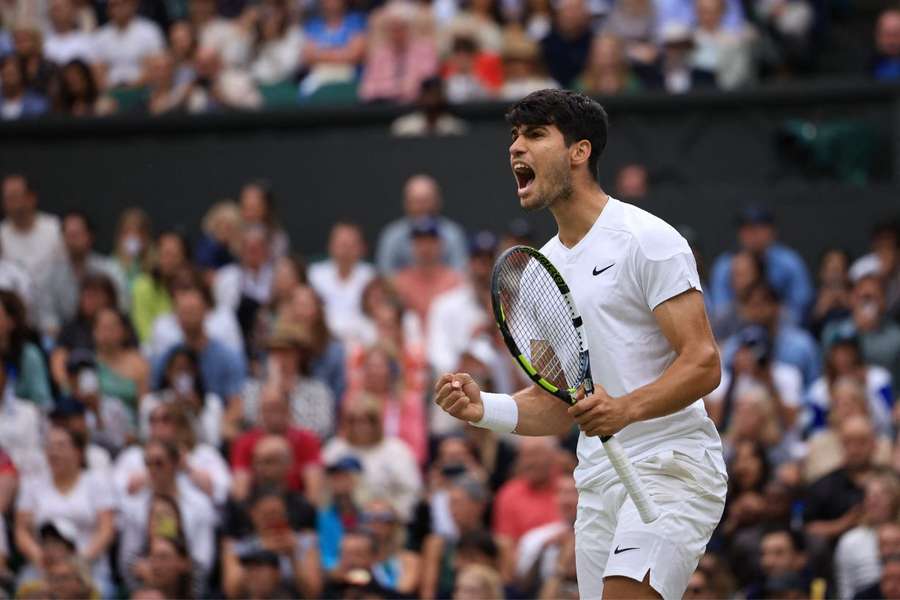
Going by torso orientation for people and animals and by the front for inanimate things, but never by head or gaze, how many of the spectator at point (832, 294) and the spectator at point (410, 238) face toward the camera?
2

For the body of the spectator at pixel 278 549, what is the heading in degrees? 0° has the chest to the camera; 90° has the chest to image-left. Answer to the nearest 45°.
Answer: approximately 0°

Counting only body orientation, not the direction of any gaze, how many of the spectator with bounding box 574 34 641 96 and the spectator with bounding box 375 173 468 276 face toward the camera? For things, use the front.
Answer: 2

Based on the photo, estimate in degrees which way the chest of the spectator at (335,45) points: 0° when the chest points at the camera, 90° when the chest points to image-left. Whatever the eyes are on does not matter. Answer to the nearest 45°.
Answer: approximately 0°

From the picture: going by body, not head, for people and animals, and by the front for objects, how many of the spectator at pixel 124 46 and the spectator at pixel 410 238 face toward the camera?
2

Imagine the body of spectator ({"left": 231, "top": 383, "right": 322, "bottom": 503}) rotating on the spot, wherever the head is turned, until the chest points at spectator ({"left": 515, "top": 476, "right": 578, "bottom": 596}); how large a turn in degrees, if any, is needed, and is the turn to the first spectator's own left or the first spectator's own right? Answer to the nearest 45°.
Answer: approximately 45° to the first spectator's own left

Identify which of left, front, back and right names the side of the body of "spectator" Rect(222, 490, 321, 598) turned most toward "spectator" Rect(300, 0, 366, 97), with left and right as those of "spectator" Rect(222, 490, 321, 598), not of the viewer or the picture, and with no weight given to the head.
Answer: back

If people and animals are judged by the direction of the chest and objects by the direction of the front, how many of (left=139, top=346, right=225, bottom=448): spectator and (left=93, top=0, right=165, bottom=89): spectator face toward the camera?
2
